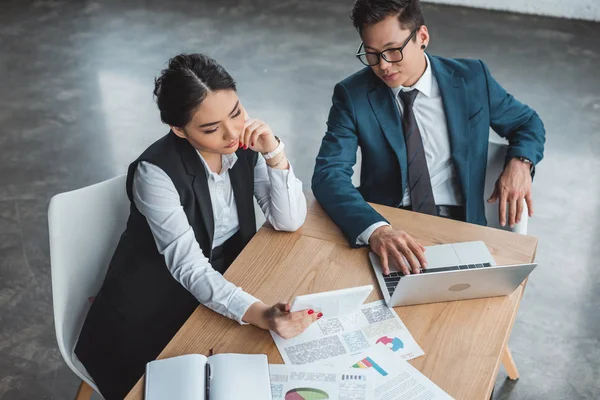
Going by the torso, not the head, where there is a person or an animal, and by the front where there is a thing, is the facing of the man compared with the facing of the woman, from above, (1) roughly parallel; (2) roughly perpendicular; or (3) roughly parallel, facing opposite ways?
roughly perpendicular

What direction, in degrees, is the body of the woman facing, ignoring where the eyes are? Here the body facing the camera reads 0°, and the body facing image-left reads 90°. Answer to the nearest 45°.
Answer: approximately 315°

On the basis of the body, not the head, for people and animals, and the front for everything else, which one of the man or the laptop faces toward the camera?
the man

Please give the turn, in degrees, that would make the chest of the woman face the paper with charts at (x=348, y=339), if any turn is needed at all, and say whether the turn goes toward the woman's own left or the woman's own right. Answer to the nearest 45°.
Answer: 0° — they already face it

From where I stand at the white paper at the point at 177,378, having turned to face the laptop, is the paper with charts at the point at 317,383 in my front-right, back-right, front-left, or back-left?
front-right

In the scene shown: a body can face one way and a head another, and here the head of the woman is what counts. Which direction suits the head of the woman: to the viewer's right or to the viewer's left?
to the viewer's right

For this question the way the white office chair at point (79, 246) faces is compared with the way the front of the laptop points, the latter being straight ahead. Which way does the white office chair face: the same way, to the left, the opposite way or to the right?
to the right

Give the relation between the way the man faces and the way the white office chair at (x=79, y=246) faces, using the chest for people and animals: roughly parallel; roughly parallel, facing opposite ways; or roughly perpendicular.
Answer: roughly perpendicular

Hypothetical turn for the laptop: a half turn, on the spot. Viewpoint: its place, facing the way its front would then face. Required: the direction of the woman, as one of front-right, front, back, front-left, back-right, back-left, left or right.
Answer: right

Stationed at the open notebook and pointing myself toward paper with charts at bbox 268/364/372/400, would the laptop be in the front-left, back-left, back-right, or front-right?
front-left

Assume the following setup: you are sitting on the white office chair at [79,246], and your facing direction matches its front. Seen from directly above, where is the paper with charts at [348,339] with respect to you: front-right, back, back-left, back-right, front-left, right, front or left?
front

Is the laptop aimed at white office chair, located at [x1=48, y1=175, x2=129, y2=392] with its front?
no

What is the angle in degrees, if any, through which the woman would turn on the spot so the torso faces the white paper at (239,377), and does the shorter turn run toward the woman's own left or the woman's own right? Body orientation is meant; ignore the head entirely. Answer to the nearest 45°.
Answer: approximately 45° to the woman's own right

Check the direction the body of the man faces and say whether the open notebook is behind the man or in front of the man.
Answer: in front

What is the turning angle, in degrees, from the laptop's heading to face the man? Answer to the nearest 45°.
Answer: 0° — it already faces them

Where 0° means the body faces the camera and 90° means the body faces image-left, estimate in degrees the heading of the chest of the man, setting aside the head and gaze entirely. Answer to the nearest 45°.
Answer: approximately 0°

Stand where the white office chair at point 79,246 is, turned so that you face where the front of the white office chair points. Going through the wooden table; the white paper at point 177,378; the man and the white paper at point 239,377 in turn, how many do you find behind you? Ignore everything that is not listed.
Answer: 0

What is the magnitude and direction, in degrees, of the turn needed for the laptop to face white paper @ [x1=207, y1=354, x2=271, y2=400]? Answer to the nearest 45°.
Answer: approximately 135° to its left

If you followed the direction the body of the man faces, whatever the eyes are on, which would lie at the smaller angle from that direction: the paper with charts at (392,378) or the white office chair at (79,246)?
the paper with charts

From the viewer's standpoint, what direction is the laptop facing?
away from the camera

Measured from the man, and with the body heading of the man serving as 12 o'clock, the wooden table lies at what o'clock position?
The wooden table is roughly at 12 o'clock from the man.

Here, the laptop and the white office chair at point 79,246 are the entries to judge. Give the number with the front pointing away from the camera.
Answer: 1
